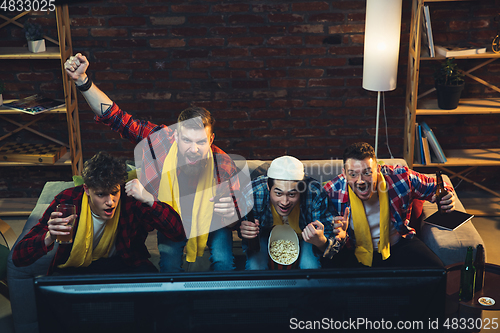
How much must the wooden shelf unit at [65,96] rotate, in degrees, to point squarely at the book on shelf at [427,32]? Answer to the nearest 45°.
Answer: approximately 45° to its left

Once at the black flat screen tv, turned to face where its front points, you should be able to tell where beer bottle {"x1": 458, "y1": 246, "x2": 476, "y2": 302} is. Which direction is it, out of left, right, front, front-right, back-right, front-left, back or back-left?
front-right

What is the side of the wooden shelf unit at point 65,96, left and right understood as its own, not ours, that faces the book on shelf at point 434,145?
left

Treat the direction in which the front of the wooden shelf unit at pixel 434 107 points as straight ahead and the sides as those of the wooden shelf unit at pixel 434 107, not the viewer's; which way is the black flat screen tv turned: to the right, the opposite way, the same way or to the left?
the opposite way

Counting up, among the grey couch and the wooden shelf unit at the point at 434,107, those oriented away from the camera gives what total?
0

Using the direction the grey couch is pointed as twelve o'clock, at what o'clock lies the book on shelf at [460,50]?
The book on shelf is roughly at 8 o'clock from the grey couch.

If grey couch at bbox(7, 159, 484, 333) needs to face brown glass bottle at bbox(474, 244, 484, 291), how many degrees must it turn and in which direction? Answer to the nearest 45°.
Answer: approximately 90° to its left

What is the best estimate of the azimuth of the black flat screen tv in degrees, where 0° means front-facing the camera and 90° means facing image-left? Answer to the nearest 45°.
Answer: approximately 180°

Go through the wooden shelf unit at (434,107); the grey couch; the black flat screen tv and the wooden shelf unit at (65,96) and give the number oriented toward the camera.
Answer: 3

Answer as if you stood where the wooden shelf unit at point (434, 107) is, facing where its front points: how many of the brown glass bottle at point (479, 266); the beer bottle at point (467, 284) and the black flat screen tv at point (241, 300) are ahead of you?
3
